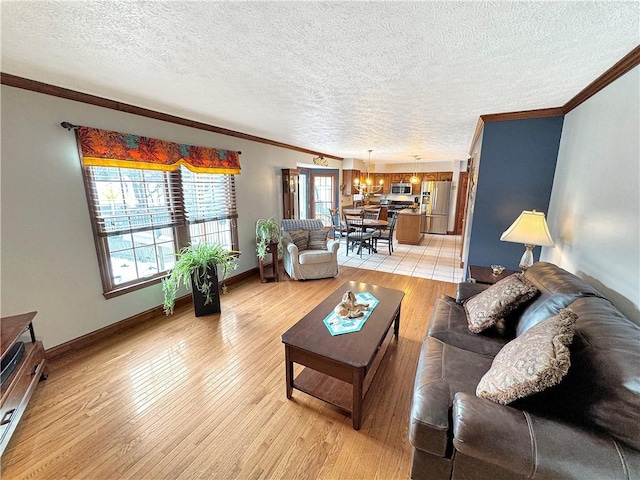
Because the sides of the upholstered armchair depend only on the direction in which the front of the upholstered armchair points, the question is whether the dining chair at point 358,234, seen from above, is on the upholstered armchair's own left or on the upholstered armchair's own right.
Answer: on the upholstered armchair's own left

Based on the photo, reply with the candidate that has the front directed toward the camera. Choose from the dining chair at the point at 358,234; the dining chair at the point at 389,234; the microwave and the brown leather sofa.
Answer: the microwave

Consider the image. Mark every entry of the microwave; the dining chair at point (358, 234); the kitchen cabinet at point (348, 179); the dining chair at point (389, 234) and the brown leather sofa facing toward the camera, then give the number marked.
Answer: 2

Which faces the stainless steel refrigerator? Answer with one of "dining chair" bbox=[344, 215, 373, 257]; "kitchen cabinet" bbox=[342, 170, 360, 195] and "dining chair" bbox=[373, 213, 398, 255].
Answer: "dining chair" bbox=[344, 215, 373, 257]

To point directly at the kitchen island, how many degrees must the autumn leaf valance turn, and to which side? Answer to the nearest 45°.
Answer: approximately 45° to its left

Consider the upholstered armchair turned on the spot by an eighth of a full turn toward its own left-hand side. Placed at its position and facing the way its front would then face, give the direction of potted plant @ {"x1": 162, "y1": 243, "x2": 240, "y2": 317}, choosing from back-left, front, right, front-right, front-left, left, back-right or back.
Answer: back-right

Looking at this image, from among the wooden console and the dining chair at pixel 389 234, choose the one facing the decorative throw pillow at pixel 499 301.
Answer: the wooden console

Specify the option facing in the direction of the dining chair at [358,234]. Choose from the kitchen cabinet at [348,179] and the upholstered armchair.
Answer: the kitchen cabinet

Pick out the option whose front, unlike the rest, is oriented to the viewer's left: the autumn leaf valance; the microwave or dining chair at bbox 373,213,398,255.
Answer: the dining chair

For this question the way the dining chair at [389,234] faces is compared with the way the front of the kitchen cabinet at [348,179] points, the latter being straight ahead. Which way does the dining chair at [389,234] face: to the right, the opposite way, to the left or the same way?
to the right

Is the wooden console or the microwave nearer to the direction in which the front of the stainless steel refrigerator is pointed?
the wooden console

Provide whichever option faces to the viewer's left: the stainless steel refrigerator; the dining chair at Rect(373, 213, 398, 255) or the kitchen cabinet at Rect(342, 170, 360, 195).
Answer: the dining chair

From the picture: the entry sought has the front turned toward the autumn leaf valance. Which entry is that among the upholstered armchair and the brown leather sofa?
the brown leather sofa

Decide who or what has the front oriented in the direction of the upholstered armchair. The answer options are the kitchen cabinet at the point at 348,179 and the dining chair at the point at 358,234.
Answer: the kitchen cabinet
